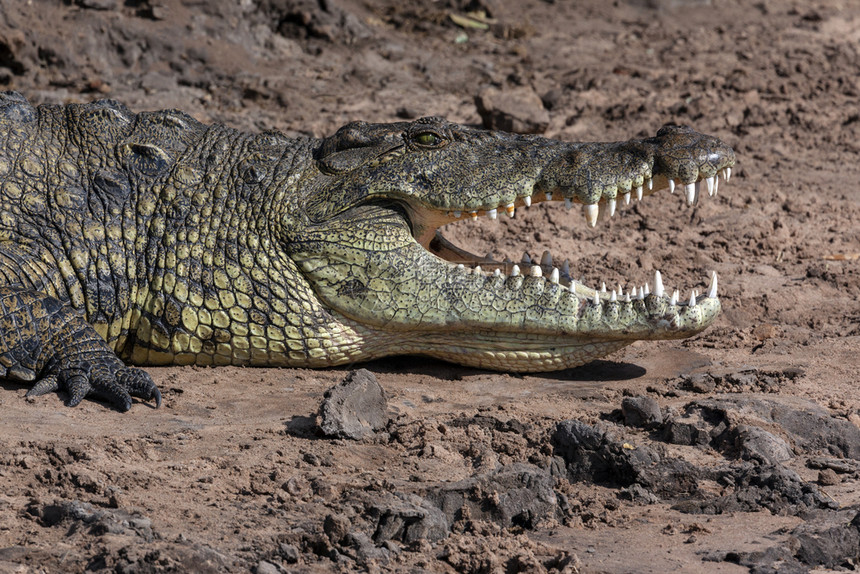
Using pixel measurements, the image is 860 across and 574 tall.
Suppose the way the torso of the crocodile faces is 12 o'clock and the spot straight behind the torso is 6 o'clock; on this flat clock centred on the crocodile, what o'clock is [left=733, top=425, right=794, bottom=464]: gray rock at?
The gray rock is roughly at 1 o'clock from the crocodile.

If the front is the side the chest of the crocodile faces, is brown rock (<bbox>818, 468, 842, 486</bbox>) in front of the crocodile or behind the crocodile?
in front

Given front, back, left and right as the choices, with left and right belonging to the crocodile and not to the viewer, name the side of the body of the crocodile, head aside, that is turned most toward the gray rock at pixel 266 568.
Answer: right

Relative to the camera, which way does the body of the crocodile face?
to the viewer's right

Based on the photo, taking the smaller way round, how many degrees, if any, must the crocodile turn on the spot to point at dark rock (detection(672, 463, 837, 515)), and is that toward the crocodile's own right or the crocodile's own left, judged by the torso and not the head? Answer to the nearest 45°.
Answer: approximately 45° to the crocodile's own right

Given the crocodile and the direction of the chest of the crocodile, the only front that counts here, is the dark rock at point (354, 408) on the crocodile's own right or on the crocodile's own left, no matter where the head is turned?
on the crocodile's own right

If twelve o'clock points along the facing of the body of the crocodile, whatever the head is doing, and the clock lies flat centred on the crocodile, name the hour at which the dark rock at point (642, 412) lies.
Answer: The dark rock is roughly at 1 o'clock from the crocodile.

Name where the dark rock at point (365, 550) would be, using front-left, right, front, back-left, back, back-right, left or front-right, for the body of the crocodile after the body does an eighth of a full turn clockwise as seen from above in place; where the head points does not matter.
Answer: front-right

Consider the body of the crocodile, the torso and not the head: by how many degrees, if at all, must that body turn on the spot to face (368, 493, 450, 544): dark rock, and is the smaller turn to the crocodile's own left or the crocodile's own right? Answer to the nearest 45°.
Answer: approximately 90° to the crocodile's own right

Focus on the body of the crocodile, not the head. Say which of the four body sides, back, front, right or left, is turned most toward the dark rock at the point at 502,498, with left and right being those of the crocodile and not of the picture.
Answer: right

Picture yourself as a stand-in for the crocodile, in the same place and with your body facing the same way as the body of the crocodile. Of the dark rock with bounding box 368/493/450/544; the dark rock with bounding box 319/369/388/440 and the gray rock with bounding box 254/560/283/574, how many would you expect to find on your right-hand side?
3

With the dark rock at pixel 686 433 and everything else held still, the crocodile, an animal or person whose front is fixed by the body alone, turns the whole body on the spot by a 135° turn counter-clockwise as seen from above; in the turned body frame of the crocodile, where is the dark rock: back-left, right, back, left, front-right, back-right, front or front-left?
back
